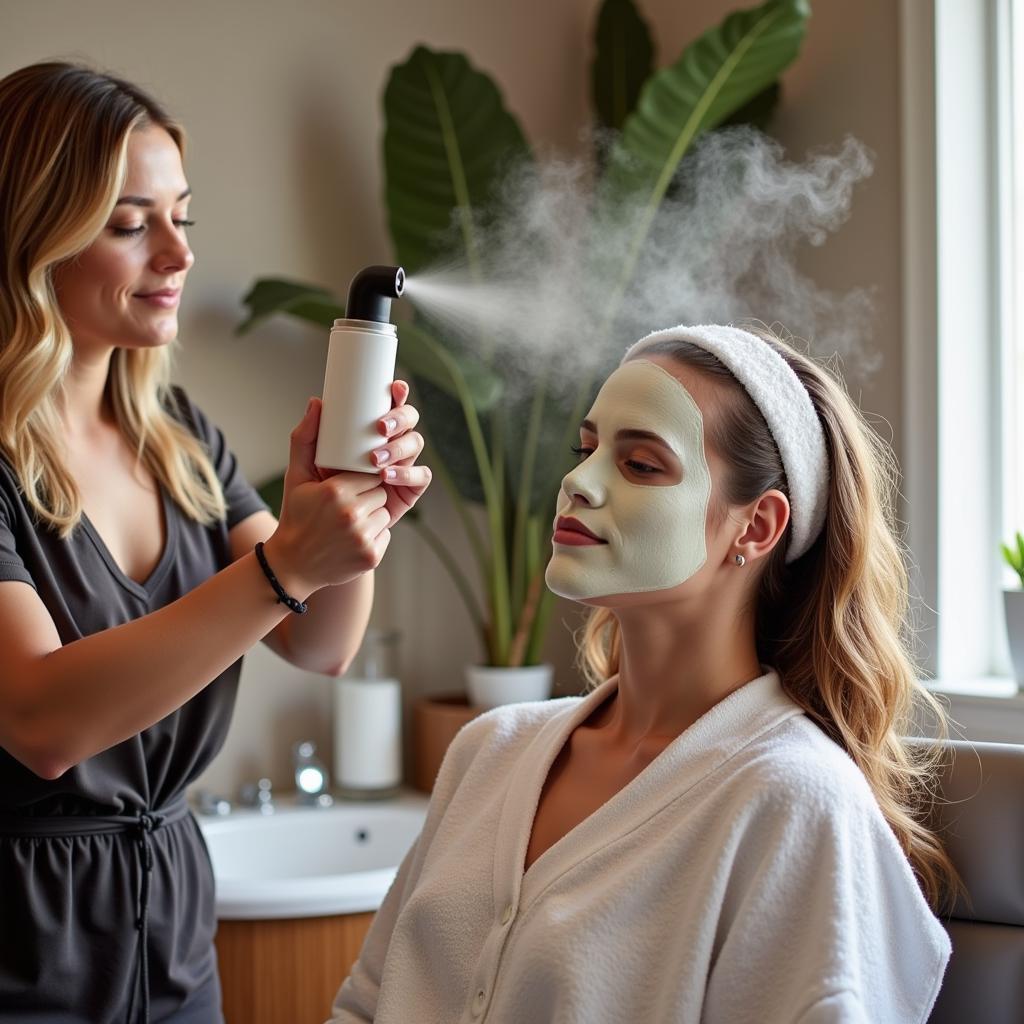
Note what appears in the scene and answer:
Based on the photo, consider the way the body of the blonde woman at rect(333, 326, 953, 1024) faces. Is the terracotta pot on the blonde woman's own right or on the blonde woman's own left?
on the blonde woman's own right

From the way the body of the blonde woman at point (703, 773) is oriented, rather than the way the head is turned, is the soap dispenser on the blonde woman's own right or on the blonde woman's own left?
on the blonde woman's own right

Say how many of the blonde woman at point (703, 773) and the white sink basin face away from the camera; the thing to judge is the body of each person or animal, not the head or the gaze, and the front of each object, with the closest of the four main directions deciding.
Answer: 0

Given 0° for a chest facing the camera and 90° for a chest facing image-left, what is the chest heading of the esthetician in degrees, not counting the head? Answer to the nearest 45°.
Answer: approximately 315°

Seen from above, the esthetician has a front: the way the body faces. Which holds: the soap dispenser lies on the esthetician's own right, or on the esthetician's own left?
on the esthetician's own left

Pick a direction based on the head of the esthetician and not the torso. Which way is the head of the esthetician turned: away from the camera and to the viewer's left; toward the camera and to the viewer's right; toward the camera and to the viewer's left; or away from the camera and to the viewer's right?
toward the camera and to the viewer's right

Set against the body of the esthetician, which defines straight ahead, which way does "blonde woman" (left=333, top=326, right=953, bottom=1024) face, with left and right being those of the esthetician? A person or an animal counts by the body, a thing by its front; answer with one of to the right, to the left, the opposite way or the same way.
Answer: to the right

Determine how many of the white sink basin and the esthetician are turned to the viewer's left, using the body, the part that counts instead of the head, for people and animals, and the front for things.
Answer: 0

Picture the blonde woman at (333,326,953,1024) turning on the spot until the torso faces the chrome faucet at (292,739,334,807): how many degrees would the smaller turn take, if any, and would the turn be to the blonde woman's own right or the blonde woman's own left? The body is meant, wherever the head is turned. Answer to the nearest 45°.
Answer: approximately 90° to the blonde woman's own right

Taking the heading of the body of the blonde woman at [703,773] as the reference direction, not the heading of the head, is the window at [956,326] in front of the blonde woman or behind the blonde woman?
behind

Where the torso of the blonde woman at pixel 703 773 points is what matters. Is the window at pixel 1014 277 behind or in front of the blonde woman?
behind
